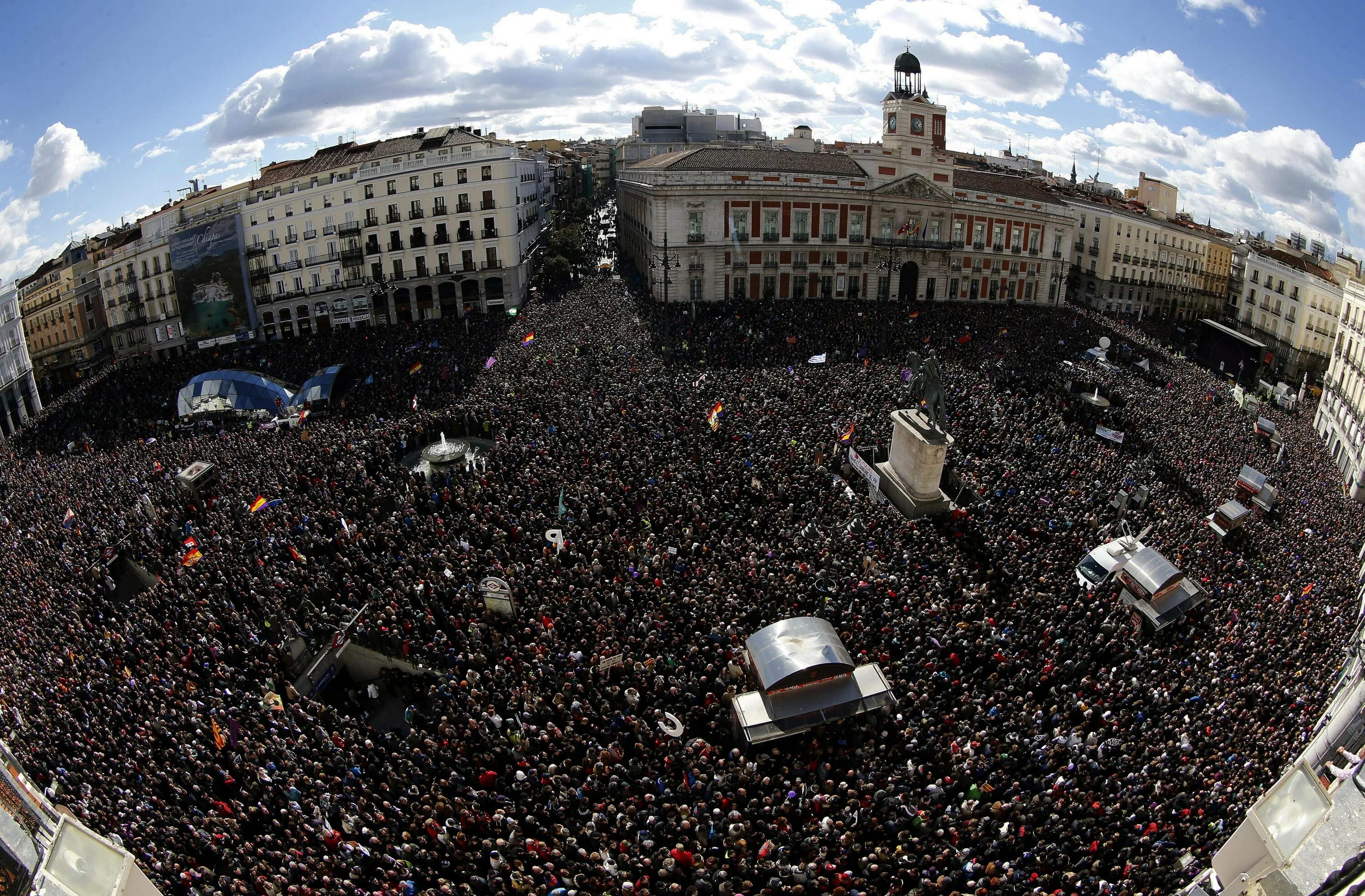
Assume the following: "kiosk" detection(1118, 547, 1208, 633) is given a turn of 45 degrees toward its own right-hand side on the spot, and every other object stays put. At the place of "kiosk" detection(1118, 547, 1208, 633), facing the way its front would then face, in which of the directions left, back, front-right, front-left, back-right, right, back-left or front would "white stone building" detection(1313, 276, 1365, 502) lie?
back

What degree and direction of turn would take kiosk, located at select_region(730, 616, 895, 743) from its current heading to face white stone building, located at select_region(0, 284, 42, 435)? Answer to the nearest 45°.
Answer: approximately 135° to its right

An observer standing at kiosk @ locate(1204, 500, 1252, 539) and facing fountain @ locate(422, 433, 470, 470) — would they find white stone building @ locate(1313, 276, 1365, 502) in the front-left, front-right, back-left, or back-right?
back-right

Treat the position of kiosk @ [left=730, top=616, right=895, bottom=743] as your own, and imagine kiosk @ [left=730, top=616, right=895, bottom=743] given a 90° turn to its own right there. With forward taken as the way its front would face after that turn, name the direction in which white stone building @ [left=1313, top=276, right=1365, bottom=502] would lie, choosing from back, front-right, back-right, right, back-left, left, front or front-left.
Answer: back-right

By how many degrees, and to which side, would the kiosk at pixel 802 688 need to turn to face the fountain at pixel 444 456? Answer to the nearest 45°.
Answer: approximately 135° to its right

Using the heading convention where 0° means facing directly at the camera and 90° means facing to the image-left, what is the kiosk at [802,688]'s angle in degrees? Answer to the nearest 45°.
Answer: approximately 0°

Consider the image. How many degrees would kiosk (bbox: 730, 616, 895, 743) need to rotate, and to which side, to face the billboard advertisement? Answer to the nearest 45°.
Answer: approximately 135° to its right

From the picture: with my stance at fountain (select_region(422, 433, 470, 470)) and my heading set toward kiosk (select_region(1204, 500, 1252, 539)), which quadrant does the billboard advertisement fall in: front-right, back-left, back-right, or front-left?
back-left

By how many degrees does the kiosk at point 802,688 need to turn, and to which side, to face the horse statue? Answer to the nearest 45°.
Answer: approximately 180°

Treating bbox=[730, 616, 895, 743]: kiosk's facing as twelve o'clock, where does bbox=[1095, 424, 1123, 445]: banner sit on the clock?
The banner is roughly at 7 o'clock from the kiosk.

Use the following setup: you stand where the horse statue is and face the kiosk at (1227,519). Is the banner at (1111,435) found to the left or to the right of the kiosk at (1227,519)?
left
